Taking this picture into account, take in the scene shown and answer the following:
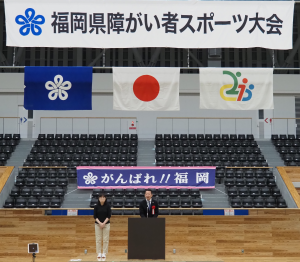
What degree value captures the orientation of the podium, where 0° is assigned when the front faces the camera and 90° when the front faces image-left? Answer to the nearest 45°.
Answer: approximately 0°

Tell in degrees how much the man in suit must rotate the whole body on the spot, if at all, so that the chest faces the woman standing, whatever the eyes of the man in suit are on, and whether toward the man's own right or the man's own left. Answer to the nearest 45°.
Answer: approximately 90° to the man's own right

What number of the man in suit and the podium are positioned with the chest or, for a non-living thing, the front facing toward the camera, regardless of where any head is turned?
2

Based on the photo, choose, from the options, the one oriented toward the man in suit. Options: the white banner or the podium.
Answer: the white banner

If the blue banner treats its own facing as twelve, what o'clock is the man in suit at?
The man in suit is roughly at 12 o'clock from the blue banner.
